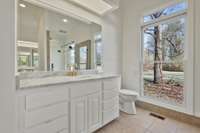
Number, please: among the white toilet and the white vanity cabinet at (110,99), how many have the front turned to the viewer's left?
0

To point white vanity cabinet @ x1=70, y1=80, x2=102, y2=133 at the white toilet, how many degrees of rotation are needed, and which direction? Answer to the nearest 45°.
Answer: approximately 90° to its left

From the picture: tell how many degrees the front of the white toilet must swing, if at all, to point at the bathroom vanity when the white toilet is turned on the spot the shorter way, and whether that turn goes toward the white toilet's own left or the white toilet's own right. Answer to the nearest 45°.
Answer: approximately 90° to the white toilet's own right

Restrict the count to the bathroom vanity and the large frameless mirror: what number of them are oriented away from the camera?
0

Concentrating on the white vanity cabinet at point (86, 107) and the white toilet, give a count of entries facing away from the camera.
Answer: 0

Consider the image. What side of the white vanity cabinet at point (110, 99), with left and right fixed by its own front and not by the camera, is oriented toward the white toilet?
left

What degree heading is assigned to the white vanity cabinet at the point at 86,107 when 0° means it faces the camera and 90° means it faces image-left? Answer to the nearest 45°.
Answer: approximately 315°

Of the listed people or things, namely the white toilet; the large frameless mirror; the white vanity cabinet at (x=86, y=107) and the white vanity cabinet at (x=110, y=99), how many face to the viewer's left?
0

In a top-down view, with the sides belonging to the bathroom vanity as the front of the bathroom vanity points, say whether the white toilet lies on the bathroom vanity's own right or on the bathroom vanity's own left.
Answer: on the bathroom vanity's own left

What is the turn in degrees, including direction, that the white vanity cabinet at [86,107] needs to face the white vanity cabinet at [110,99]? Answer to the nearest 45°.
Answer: approximately 90° to its left

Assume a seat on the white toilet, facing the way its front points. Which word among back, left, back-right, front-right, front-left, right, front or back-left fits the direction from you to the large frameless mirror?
right

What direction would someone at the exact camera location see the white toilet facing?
facing the viewer and to the right of the viewer
